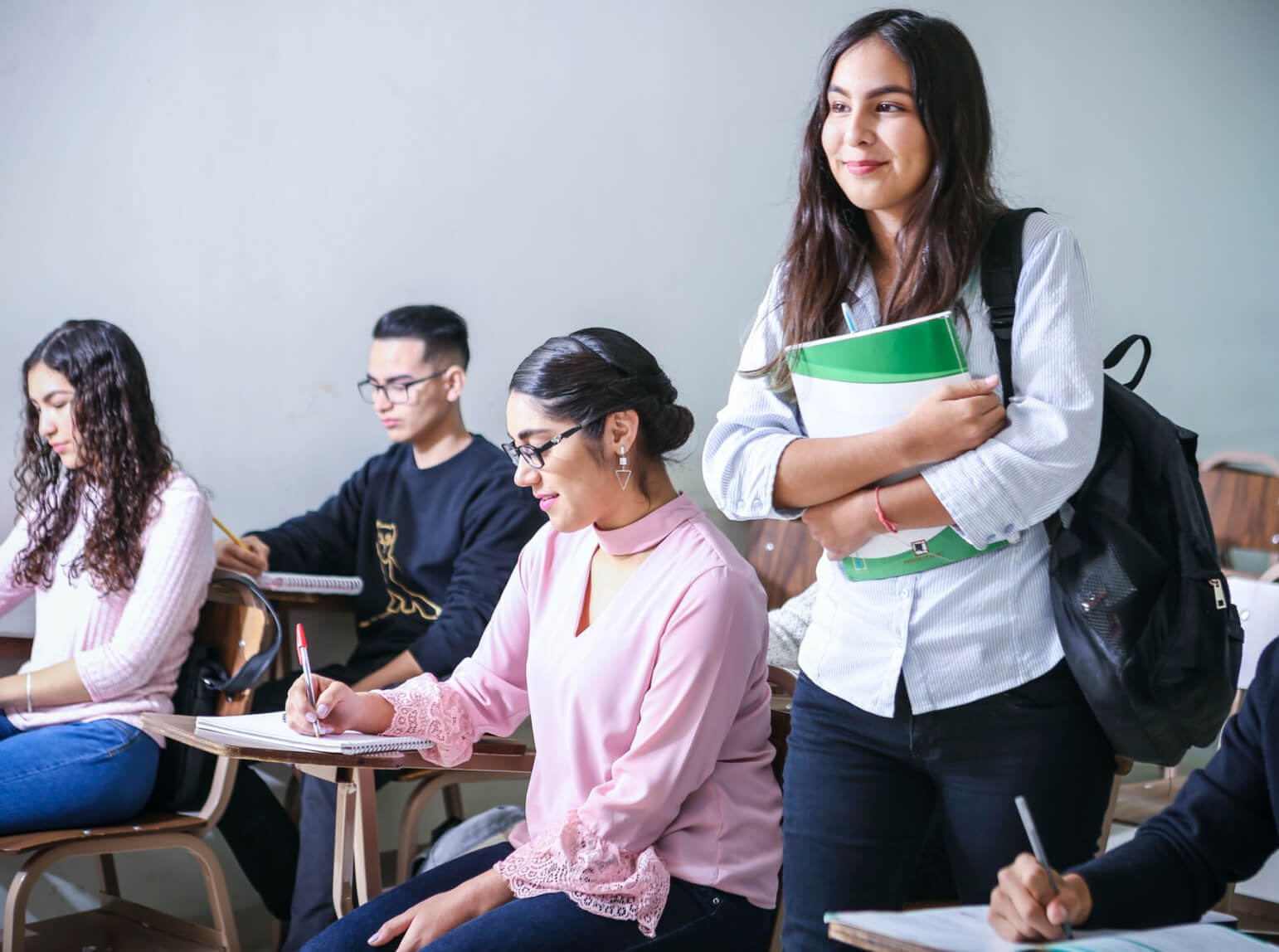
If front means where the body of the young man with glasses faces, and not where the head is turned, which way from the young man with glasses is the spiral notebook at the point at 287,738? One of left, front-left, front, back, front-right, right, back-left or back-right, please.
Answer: front-left

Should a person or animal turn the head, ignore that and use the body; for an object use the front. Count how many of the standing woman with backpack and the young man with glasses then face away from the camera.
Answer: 0

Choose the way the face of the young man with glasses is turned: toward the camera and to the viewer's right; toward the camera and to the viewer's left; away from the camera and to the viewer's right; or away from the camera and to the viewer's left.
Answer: toward the camera and to the viewer's left

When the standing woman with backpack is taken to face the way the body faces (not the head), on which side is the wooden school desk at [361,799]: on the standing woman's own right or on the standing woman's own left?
on the standing woman's own right

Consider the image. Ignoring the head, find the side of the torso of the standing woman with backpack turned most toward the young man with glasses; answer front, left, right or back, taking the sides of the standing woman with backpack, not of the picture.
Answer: right

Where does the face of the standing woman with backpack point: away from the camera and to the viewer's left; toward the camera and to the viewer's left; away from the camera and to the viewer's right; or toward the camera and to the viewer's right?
toward the camera and to the viewer's left

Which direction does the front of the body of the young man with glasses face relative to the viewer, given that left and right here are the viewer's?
facing the viewer and to the left of the viewer

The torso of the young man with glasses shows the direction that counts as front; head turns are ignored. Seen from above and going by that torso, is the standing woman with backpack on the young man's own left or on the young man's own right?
on the young man's own left

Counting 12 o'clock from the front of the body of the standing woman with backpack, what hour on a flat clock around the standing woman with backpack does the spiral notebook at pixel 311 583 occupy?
The spiral notebook is roughly at 3 o'clock from the standing woman with backpack.

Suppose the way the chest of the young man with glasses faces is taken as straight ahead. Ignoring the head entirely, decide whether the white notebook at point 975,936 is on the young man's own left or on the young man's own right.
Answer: on the young man's own left
